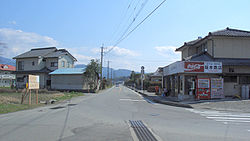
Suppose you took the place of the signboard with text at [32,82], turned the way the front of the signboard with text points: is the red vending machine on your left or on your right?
on your left

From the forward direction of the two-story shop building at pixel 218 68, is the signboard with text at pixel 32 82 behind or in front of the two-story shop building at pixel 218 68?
in front

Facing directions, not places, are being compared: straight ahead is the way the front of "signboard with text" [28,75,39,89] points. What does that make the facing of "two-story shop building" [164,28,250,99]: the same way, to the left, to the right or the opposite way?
to the right

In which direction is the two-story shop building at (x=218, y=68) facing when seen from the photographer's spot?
facing the viewer and to the left of the viewer

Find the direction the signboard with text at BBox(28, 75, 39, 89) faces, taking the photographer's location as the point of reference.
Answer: facing the viewer

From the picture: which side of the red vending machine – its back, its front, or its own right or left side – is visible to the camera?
front

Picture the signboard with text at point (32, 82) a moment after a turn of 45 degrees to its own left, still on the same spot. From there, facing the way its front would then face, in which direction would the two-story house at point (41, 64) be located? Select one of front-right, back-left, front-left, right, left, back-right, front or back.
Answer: back-left
